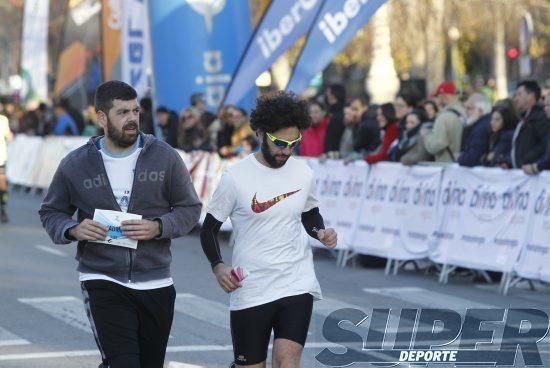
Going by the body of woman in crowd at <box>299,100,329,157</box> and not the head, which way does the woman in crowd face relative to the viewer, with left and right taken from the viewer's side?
facing the viewer and to the left of the viewer

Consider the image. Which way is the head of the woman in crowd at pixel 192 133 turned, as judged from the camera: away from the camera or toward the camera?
toward the camera

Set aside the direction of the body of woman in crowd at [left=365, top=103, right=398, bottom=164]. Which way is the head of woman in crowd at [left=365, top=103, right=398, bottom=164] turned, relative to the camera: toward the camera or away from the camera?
toward the camera

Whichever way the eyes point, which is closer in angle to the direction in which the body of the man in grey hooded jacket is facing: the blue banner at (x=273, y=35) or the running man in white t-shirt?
the running man in white t-shirt

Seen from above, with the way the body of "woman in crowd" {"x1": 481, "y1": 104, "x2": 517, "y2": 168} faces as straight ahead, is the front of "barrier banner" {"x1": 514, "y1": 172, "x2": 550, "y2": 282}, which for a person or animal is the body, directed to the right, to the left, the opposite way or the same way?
the same way

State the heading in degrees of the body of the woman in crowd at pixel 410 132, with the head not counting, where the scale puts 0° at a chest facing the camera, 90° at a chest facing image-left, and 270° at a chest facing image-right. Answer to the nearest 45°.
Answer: approximately 45°

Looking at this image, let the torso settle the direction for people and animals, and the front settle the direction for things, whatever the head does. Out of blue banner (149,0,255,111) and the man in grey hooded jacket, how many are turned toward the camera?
2

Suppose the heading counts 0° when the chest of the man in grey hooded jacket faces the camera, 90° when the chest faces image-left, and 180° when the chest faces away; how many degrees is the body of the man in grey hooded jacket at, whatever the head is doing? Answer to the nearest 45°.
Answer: approximately 0°

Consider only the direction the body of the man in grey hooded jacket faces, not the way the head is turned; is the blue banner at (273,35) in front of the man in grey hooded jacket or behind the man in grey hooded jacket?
behind

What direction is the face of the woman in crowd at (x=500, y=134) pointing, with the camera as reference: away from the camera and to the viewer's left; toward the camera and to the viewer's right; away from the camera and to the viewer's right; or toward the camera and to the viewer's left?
toward the camera and to the viewer's left

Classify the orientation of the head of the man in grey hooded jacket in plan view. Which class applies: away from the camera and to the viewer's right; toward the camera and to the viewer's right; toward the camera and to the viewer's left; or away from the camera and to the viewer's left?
toward the camera and to the viewer's right

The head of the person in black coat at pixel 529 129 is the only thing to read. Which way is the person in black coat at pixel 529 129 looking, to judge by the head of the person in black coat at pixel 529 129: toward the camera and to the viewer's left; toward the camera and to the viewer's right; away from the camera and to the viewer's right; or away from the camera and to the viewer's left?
toward the camera and to the viewer's left

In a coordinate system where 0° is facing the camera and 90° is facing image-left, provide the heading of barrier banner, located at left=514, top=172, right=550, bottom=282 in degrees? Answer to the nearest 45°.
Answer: approximately 45°

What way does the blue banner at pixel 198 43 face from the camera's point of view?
toward the camera

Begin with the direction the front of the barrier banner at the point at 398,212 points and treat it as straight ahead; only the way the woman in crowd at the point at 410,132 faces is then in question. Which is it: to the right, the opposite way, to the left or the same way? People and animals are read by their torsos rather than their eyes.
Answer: the same way
